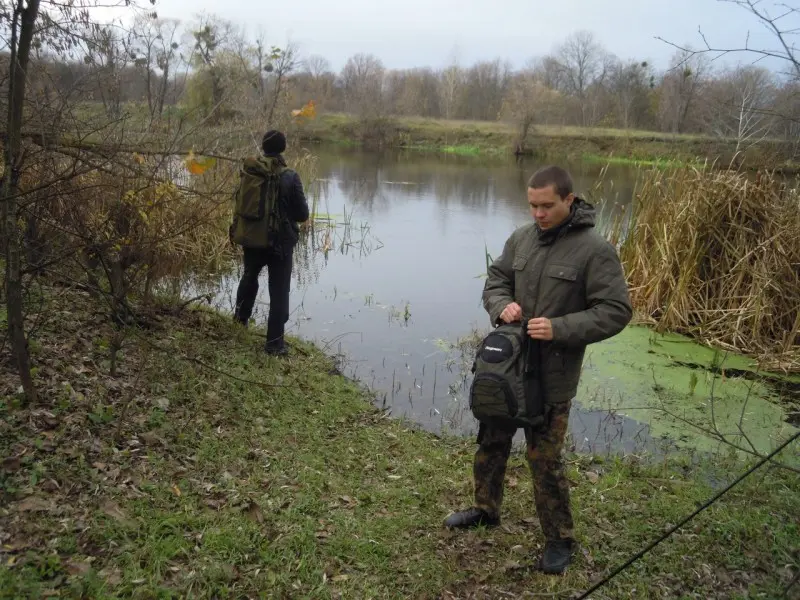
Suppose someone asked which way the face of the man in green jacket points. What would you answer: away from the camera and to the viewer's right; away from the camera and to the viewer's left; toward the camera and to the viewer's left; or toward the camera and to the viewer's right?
toward the camera and to the viewer's left

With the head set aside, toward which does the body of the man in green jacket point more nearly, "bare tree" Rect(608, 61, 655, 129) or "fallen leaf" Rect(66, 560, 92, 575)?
the fallen leaf

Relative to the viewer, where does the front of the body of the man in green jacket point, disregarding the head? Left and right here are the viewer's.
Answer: facing the viewer and to the left of the viewer

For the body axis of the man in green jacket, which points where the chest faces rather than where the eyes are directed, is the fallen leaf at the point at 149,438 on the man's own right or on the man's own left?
on the man's own right

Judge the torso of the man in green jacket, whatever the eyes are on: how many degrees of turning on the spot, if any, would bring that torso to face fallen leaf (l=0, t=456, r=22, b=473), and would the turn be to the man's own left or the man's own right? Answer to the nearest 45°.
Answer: approximately 45° to the man's own right

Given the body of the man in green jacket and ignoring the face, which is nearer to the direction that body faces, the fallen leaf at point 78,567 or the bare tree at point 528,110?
the fallen leaf

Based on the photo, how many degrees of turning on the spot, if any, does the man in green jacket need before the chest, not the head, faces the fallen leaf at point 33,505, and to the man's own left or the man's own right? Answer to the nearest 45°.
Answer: approximately 45° to the man's own right

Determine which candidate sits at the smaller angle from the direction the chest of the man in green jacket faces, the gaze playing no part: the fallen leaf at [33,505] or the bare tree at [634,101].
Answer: the fallen leaf

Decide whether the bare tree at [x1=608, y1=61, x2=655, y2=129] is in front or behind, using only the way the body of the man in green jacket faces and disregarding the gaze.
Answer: behind

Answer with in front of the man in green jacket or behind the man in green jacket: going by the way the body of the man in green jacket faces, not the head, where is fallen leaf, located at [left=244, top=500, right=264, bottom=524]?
in front

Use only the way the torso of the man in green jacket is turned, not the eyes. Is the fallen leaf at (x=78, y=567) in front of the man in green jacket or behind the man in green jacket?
in front

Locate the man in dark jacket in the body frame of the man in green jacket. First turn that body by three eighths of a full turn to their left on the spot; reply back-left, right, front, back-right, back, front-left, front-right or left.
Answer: back-left

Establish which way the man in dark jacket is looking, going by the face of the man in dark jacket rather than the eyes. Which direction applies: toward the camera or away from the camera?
away from the camera

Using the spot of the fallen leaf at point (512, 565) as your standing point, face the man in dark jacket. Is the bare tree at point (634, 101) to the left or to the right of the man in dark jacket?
right

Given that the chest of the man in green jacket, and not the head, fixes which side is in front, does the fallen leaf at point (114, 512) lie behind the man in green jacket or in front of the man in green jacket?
in front
